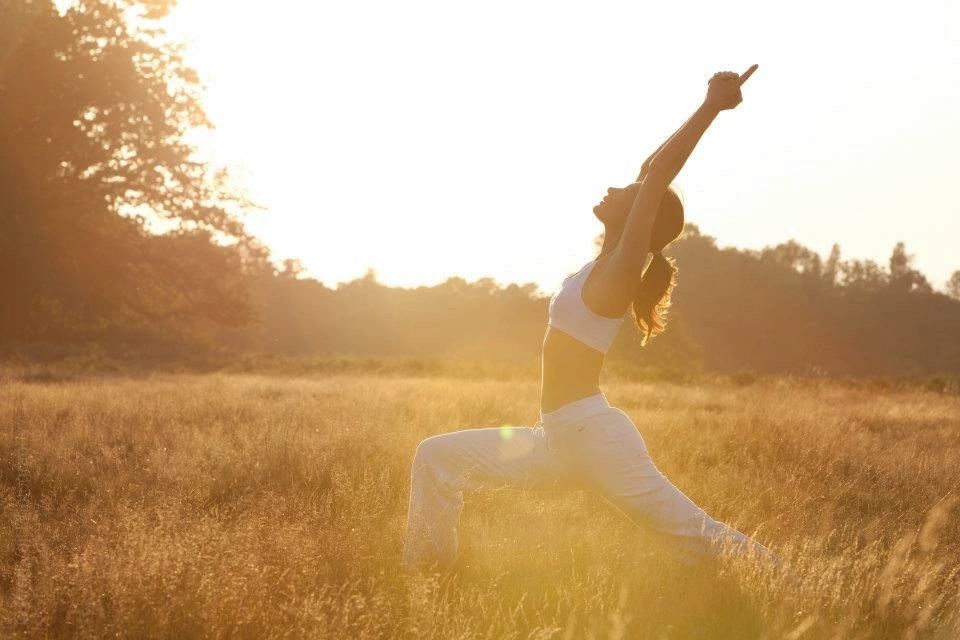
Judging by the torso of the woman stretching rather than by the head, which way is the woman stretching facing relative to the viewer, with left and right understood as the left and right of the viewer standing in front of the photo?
facing to the left of the viewer

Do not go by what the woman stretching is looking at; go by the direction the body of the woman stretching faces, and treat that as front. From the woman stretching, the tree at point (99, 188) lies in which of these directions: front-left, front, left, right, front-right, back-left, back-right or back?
front-right

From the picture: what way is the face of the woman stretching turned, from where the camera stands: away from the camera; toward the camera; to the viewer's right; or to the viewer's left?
to the viewer's left
